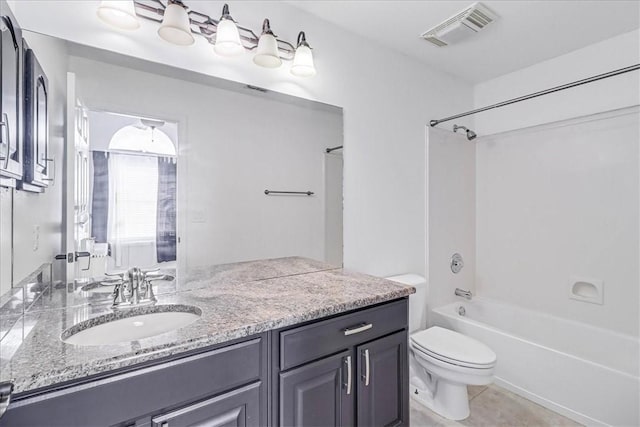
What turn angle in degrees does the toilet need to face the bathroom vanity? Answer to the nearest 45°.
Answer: approximately 90° to its right

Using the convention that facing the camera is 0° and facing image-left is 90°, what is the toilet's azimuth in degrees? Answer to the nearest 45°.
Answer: approximately 315°

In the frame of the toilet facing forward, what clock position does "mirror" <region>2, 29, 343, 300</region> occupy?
The mirror is roughly at 3 o'clock from the toilet.

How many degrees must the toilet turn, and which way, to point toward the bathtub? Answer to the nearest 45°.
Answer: approximately 90° to its left

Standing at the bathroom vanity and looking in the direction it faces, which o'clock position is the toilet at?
The toilet is roughly at 10 o'clock from the bathroom vanity.

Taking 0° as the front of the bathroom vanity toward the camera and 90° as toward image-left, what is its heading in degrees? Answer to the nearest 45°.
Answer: approximately 315°
